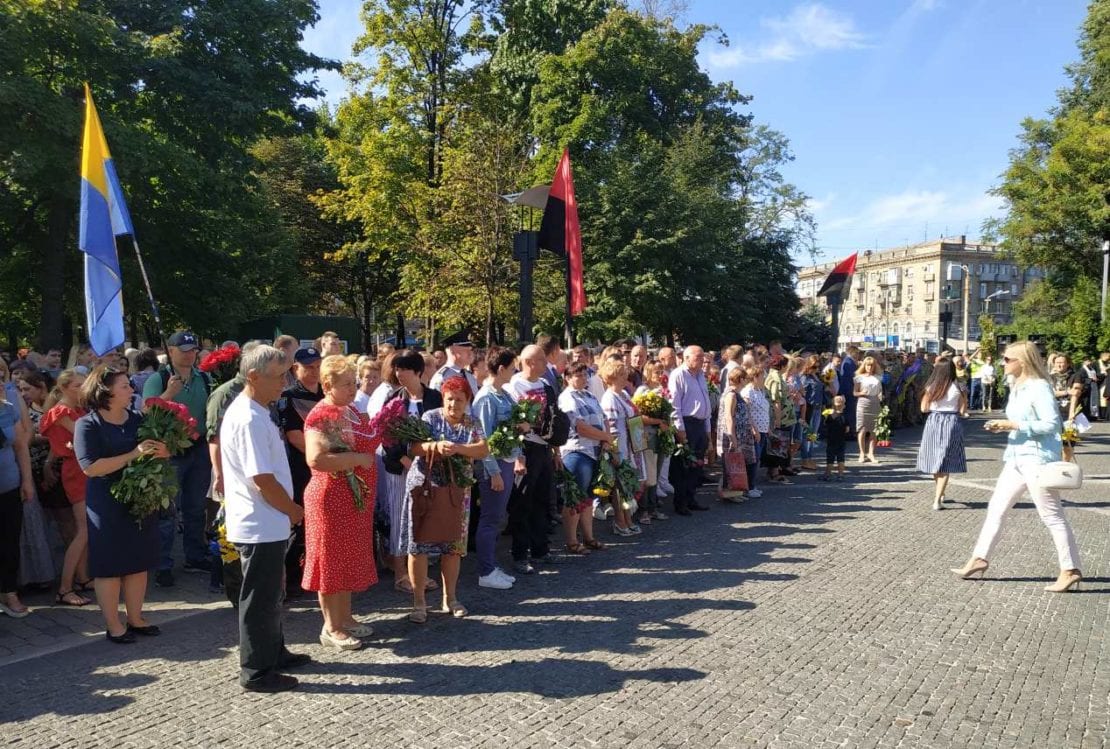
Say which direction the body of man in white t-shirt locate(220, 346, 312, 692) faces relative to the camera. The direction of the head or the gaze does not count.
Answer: to the viewer's right

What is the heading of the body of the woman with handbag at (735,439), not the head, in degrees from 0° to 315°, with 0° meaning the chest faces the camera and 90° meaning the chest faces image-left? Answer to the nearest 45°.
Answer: approximately 270°

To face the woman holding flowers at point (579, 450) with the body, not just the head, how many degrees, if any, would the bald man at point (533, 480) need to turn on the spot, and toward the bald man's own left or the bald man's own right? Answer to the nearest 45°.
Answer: approximately 90° to the bald man's own left

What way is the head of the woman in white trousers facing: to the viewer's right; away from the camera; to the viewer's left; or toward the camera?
to the viewer's left

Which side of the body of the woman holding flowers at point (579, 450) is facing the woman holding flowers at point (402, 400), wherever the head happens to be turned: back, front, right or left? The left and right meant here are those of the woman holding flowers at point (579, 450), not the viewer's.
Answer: right

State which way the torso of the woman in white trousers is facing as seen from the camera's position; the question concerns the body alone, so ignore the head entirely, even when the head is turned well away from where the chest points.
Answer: to the viewer's left

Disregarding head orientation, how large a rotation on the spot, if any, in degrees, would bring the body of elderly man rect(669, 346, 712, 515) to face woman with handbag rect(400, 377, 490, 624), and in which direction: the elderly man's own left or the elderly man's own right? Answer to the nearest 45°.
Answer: approximately 45° to the elderly man's own right

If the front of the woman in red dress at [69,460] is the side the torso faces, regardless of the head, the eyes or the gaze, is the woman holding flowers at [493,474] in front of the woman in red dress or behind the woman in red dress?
in front

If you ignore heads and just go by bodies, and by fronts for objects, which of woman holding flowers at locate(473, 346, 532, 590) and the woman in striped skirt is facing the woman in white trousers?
the woman holding flowers

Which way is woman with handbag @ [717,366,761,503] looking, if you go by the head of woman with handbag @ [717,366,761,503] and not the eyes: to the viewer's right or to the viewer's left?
to the viewer's right
